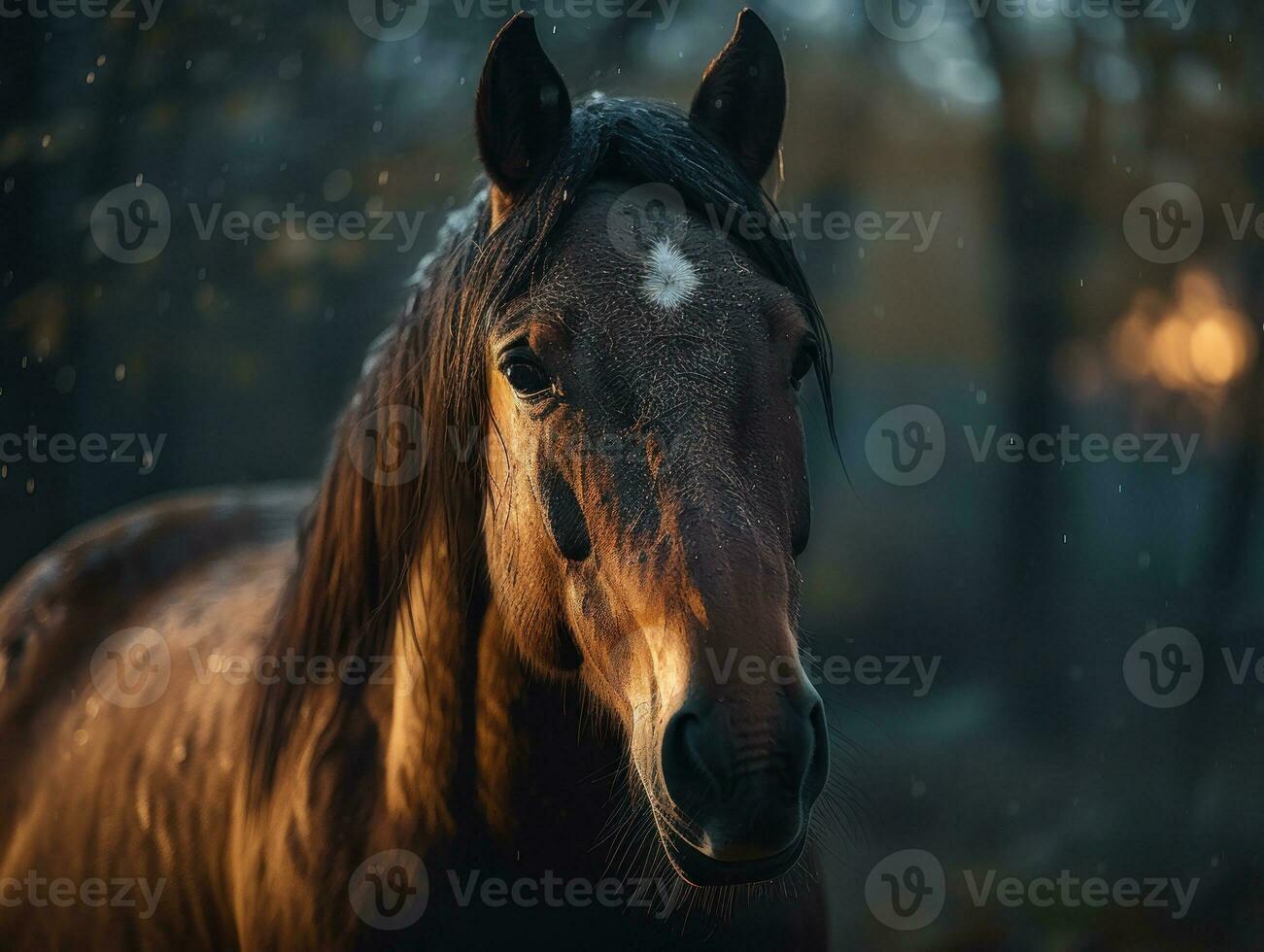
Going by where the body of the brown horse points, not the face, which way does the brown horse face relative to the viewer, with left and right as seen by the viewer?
facing the viewer and to the right of the viewer
